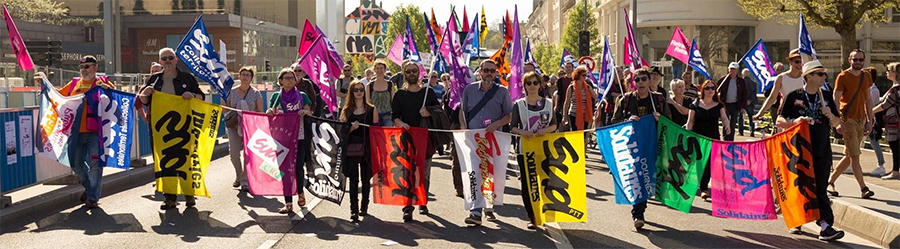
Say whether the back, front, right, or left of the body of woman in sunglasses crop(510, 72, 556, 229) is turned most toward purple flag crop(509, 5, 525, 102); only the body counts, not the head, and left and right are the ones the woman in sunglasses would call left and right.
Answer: back

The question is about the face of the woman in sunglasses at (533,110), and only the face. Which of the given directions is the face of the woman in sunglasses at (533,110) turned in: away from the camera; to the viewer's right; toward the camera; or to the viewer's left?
toward the camera

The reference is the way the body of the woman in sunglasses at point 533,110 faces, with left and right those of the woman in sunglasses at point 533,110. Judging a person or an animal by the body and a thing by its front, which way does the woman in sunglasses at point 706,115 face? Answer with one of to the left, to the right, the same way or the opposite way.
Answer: the same way

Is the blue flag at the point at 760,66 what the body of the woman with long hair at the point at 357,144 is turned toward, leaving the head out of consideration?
no

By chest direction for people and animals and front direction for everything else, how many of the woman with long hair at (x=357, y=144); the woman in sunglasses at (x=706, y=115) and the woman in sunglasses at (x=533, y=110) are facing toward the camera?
3

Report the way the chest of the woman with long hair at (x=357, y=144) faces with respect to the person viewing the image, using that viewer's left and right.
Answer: facing the viewer

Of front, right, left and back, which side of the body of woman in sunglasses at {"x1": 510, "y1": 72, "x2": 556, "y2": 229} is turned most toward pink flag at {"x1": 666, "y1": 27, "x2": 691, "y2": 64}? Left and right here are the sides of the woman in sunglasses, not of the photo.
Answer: back

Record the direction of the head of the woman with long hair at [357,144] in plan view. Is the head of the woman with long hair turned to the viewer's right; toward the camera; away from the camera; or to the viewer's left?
toward the camera

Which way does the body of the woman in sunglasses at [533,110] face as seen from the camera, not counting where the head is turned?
toward the camera

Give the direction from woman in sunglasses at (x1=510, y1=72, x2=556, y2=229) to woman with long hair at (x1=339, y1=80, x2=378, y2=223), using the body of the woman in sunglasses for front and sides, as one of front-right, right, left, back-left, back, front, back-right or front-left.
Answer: right

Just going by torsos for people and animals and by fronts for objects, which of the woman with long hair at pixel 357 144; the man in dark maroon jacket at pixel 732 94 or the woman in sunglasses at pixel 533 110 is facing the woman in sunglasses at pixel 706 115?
the man in dark maroon jacket

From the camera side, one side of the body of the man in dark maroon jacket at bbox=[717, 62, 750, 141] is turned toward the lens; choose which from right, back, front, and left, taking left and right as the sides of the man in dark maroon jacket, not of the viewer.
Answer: front

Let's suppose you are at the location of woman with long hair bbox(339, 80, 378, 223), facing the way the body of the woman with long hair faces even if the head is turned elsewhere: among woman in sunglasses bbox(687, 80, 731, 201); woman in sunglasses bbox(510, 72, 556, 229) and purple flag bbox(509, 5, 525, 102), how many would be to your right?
0

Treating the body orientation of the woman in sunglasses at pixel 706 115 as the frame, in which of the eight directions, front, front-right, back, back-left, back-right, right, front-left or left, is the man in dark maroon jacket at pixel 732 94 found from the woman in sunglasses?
back
